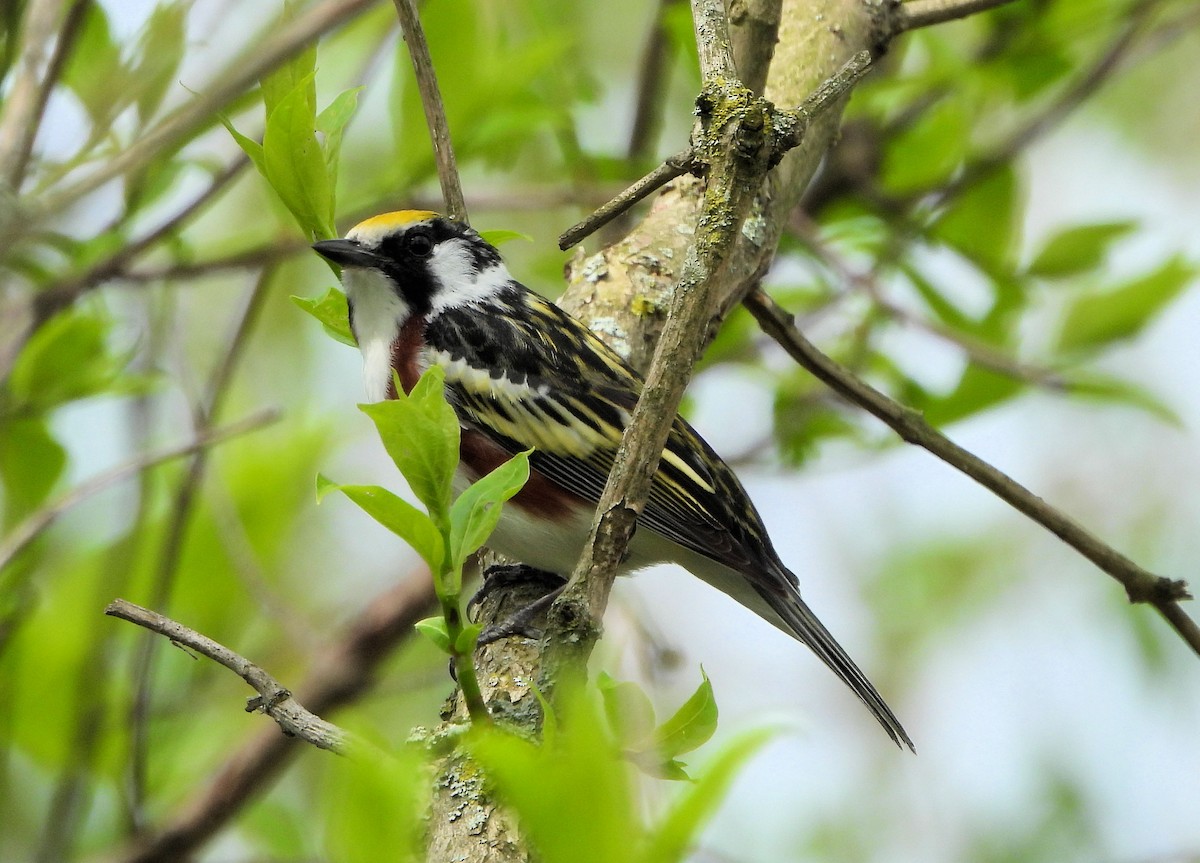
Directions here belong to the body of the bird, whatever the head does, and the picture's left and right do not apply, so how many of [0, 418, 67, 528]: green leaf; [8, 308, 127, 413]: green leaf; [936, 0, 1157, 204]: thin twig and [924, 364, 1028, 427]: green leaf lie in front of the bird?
2

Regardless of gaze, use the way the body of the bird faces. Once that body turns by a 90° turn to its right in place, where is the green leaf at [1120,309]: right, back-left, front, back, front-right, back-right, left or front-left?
right

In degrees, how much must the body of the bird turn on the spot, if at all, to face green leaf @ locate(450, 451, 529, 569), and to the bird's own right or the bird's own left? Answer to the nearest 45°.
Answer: approximately 90° to the bird's own left

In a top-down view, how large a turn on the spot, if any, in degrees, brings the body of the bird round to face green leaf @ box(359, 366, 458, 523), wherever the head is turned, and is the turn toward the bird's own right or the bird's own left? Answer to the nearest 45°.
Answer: approximately 90° to the bird's own left

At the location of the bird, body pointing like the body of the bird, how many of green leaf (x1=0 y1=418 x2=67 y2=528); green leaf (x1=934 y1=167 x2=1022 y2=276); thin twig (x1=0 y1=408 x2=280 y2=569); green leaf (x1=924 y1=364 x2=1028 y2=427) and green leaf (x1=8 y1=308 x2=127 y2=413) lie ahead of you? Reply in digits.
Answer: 3

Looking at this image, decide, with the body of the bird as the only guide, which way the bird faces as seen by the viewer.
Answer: to the viewer's left

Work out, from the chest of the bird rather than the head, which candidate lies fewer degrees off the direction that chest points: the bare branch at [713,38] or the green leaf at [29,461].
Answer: the green leaf

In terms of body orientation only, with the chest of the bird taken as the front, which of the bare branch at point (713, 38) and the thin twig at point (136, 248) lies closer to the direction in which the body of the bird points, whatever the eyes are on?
the thin twig

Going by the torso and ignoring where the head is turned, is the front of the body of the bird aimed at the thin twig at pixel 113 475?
yes

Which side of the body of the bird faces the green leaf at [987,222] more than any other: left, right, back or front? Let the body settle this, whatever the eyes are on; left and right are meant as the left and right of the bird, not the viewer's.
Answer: right
